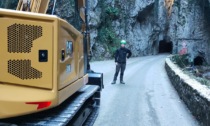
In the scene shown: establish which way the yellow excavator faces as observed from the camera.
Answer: facing away from the viewer and to the right of the viewer

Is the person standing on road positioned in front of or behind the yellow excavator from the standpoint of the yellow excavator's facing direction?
in front

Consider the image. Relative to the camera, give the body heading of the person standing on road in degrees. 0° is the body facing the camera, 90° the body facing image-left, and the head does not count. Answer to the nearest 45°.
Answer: approximately 0°

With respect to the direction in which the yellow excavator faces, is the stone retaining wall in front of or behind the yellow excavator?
in front

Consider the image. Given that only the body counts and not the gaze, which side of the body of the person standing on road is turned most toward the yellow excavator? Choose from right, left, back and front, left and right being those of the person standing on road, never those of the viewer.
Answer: front

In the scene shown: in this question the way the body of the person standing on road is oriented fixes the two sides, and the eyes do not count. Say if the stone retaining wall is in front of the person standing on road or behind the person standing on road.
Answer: in front

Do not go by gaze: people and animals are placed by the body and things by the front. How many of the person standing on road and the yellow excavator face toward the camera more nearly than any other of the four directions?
1
